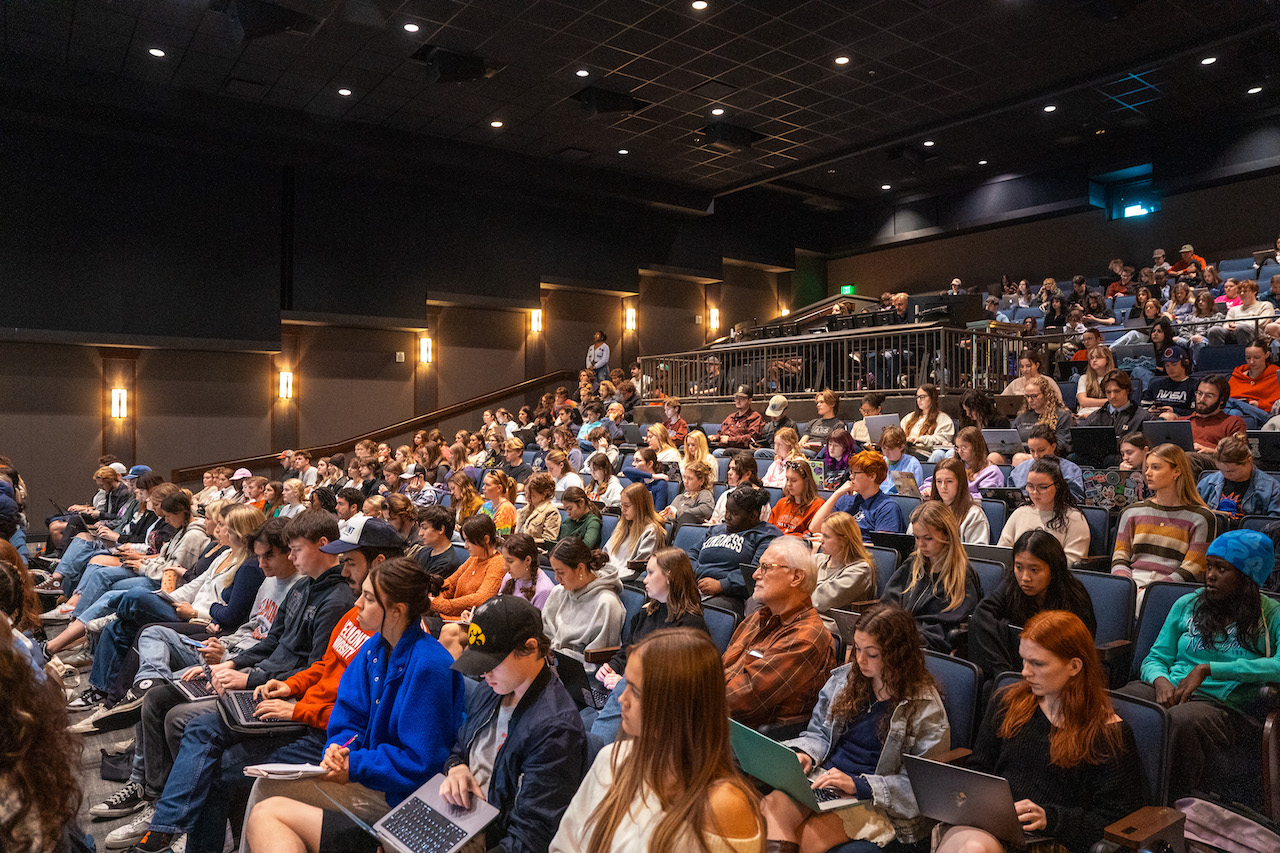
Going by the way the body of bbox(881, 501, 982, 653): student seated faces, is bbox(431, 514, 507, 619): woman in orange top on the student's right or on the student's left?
on the student's right

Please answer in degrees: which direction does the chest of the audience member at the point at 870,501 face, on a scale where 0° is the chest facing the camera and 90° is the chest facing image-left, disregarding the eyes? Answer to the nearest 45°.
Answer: approximately 45°

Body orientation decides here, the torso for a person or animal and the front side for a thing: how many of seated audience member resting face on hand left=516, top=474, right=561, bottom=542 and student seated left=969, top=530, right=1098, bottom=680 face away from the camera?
0

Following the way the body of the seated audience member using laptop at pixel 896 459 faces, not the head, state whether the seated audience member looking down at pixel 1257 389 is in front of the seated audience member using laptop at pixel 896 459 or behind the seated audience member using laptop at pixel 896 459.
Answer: behind

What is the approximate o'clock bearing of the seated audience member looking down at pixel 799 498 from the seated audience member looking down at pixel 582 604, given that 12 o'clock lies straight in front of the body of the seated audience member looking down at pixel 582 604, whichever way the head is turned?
the seated audience member looking down at pixel 799 498 is roughly at 6 o'clock from the seated audience member looking down at pixel 582 604.

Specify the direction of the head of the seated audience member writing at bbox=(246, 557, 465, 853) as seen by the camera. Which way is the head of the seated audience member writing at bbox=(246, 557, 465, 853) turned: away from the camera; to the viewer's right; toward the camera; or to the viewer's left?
to the viewer's left

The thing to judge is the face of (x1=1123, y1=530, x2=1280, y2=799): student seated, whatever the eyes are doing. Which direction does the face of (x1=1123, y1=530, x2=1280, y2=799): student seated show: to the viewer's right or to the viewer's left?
to the viewer's left

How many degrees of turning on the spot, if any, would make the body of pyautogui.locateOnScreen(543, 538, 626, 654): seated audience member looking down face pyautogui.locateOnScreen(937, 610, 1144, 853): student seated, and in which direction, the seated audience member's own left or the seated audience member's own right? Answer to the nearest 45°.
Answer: approximately 90° to the seated audience member's own left

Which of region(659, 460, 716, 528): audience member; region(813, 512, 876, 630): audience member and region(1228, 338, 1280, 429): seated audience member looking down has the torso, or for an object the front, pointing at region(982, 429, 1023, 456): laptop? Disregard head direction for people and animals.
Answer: region(1228, 338, 1280, 429): seated audience member looking down

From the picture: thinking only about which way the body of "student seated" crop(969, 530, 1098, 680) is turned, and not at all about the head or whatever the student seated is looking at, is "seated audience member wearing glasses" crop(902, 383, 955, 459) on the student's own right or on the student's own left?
on the student's own right

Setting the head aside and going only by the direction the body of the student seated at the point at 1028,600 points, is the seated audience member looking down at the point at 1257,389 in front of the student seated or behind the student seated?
behind

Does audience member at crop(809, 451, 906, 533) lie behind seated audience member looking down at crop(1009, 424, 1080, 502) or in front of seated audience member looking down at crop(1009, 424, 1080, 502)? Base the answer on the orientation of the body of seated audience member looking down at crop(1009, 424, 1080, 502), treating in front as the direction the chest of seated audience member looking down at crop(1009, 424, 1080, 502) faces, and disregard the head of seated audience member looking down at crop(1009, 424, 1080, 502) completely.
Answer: in front

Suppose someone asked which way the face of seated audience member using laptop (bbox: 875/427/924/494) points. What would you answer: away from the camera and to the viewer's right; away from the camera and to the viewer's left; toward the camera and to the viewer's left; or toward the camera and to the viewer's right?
toward the camera and to the viewer's left

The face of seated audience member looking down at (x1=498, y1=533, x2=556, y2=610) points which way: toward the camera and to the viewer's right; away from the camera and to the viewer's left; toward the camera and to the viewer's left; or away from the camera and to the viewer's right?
toward the camera and to the viewer's left

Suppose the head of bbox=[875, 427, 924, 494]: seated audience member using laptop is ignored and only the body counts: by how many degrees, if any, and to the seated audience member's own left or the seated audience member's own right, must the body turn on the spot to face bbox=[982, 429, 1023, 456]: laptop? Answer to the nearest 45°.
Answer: approximately 135° to the seated audience member's own left

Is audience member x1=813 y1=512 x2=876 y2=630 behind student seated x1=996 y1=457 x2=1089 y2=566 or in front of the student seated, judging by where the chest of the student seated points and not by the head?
in front

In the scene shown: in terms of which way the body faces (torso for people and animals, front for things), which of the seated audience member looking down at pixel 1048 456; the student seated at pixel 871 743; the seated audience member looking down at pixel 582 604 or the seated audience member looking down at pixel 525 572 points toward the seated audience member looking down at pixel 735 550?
the seated audience member looking down at pixel 1048 456

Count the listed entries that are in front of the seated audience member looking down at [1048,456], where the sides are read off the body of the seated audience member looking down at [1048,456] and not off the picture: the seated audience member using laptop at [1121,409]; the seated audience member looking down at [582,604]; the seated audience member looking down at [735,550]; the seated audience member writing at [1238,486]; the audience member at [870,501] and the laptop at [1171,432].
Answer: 3
